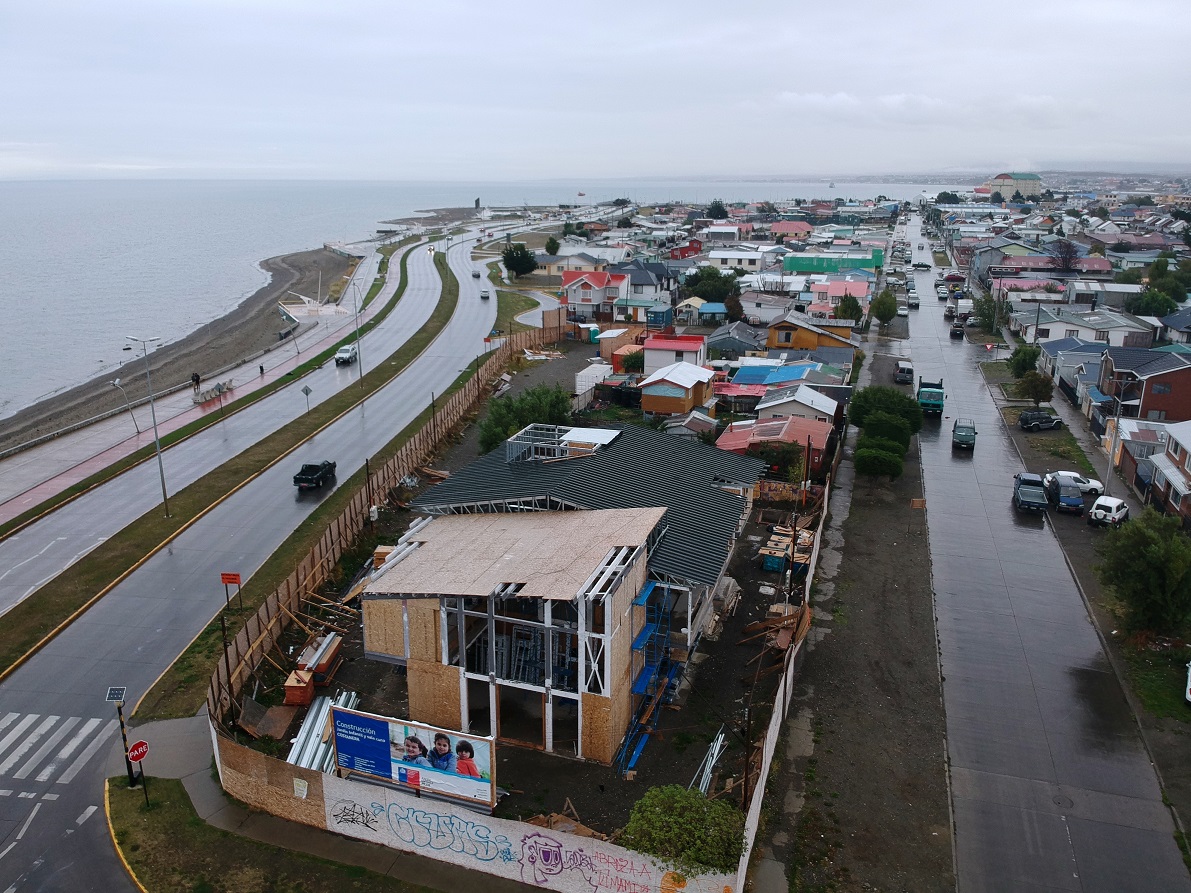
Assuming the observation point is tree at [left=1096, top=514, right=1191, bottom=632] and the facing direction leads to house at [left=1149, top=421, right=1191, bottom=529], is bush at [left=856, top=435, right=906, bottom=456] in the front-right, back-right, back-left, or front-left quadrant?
front-left

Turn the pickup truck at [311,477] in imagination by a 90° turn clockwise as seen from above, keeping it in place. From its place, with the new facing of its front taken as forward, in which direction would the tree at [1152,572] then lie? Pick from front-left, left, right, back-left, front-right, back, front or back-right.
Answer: front

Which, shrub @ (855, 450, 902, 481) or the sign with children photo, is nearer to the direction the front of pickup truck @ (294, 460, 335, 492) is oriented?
the shrub

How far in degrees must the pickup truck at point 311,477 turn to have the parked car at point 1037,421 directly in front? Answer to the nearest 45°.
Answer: approximately 45° to its right

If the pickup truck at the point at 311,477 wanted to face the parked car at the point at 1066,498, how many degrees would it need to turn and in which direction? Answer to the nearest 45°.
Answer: approximately 45° to its right

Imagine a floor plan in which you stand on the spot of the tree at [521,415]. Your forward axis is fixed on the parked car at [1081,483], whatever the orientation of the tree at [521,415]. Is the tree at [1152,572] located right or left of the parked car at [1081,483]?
right

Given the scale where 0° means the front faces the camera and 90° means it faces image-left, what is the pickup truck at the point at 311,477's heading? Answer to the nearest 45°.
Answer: approximately 225°

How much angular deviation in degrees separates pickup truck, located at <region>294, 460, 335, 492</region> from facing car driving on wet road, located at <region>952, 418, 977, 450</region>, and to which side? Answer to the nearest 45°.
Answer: approximately 45° to its right

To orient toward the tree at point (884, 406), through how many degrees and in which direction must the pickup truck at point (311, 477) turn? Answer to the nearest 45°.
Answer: approximately 45° to its right

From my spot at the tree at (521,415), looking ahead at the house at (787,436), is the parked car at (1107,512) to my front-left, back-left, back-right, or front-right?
front-right

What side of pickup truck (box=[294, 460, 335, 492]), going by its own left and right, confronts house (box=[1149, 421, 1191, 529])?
right

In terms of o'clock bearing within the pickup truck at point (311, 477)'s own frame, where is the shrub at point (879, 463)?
The shrub is roughly at 2 o'clock from the pickup truck.

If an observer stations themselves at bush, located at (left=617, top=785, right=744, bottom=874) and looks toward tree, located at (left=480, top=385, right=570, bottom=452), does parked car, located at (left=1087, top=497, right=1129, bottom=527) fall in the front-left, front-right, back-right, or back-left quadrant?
front-right

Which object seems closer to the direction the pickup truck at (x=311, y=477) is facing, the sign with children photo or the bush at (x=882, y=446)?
the bush

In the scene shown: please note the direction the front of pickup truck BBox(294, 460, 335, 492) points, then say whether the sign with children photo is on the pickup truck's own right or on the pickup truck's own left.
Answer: on the pickup truck's own right
